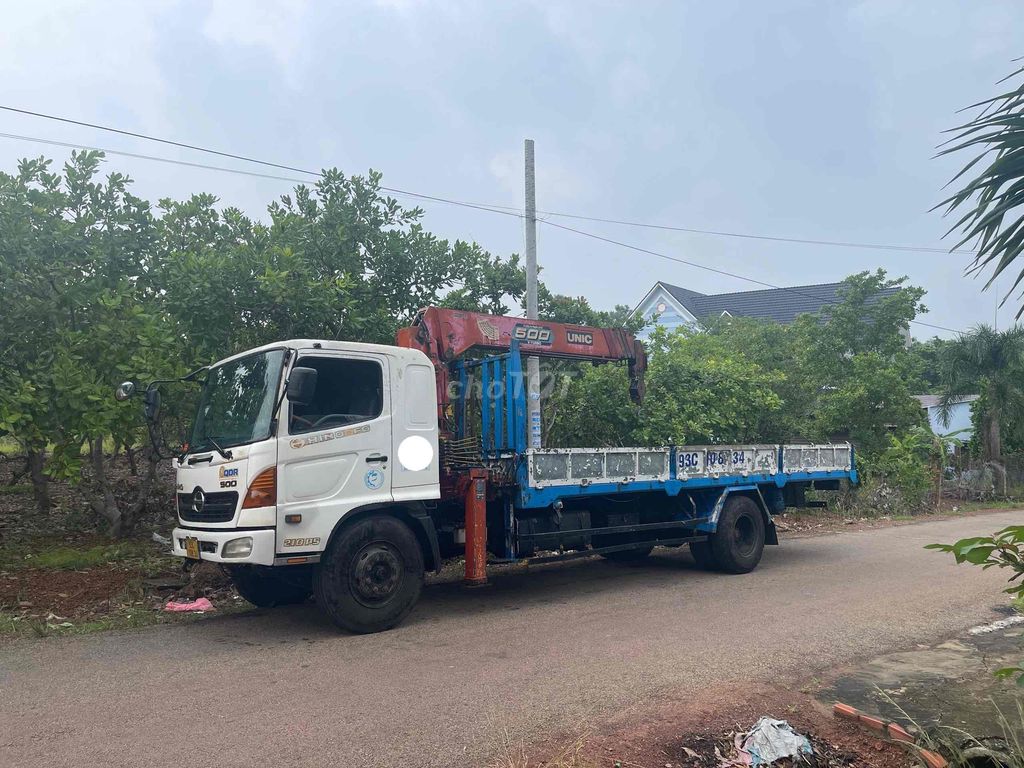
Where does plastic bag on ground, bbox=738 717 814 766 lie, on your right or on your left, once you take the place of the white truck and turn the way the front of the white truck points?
on your left

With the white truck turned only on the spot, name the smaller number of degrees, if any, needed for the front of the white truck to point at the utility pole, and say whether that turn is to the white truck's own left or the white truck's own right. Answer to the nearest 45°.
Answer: approximately 135° to the white truck's own right

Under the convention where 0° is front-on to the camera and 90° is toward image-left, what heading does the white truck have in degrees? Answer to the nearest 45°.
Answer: approximately 45°

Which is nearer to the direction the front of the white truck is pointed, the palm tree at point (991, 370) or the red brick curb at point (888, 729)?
the red brick curb

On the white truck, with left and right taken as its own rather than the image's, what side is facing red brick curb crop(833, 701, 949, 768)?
left

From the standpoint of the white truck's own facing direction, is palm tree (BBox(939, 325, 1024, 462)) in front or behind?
behind

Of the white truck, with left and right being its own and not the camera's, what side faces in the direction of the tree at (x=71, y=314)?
right

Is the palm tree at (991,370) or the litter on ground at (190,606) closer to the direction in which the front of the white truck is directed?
the litter on ground
